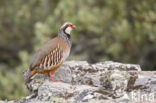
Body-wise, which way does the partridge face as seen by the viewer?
to the viewer's right
